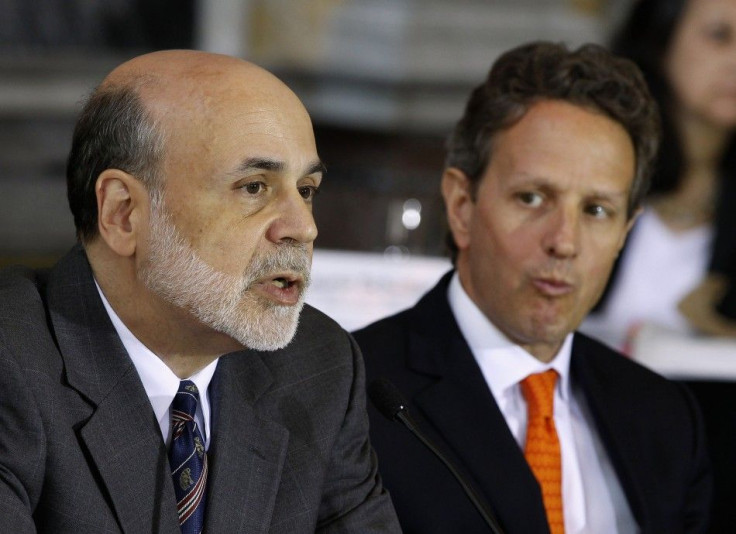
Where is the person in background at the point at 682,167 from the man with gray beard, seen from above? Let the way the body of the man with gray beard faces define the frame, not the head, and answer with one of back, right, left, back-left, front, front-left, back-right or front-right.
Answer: left

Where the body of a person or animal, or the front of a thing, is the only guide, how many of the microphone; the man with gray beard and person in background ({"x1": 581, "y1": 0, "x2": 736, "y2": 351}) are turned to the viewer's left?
1

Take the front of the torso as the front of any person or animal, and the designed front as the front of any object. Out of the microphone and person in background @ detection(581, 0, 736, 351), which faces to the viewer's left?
the microphone

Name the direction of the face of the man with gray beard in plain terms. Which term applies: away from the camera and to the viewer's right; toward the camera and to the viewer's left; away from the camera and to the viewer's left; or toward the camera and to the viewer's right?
toward the camera and to the viewer's right

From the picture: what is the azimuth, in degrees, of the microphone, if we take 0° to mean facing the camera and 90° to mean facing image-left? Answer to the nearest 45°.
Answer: approximately 90°

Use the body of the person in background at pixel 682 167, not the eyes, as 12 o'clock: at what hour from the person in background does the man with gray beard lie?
The man with gray beard is roughly at 2 o'clock from the person in background.

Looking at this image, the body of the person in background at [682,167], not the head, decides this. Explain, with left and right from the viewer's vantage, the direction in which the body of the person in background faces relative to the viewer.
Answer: facing the viewer and to the right of the viewer

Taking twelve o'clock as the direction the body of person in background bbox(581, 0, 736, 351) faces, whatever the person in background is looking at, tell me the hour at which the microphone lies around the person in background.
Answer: The microphone is roughly at 12 o'clock from the person in background.

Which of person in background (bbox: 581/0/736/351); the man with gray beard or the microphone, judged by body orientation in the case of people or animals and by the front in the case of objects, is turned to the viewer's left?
the microphone
